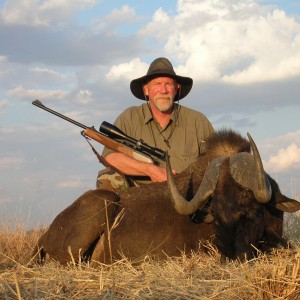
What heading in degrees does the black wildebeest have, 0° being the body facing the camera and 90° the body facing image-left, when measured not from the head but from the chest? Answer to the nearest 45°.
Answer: approximately 315°

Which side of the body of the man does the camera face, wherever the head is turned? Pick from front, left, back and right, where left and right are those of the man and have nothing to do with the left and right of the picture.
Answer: front

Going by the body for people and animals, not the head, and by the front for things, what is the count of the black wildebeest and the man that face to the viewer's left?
0

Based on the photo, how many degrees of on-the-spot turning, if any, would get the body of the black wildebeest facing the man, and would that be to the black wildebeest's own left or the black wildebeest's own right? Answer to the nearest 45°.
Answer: approximately 135° to the black wildebeest's own left

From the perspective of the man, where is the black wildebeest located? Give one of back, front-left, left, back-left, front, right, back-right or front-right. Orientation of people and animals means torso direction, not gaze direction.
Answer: front
